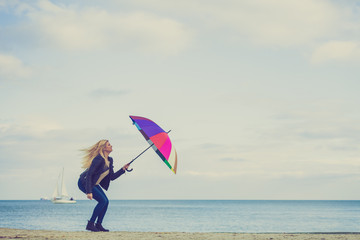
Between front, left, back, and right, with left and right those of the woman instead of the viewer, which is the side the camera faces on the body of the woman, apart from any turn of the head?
right

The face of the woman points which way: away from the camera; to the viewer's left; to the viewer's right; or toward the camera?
to the viewer's right
